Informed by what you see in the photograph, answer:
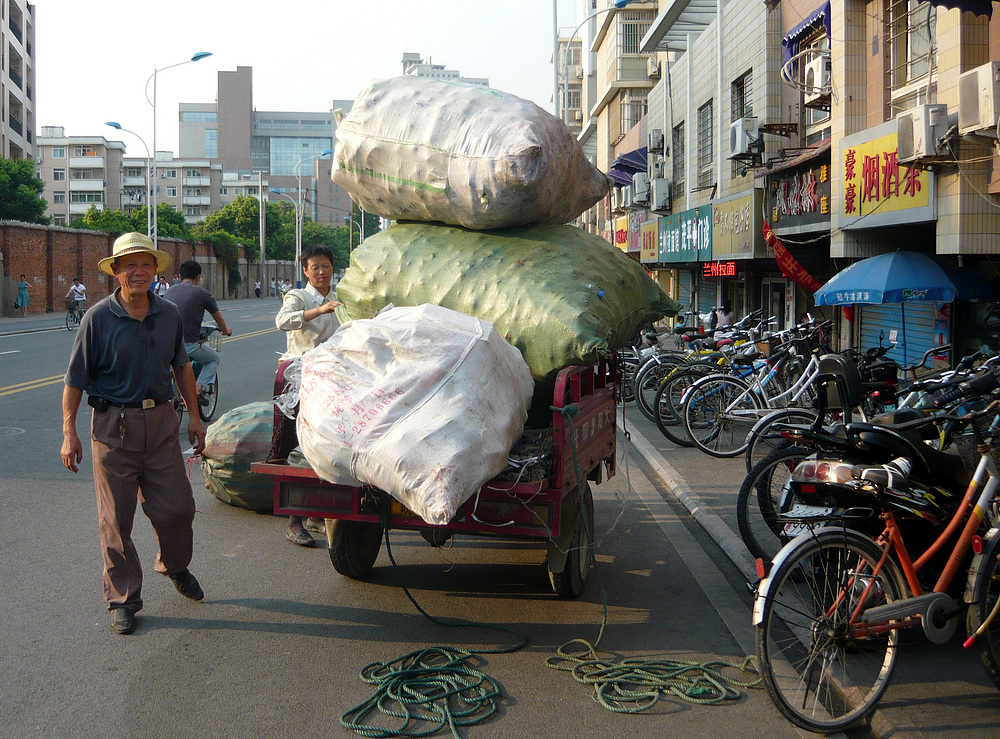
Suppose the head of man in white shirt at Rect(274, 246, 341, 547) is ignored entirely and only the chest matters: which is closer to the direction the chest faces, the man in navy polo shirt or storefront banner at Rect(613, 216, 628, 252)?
the man in navy polo shirt

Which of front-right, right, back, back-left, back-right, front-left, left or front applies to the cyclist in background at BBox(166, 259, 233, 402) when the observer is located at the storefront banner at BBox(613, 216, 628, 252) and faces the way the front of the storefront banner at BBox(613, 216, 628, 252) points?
front-left

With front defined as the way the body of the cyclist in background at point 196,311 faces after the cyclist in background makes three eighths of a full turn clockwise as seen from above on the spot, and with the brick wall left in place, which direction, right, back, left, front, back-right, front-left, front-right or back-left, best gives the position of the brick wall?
back

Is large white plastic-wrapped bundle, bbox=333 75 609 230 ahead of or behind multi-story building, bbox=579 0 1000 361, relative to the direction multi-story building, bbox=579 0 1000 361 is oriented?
ahead

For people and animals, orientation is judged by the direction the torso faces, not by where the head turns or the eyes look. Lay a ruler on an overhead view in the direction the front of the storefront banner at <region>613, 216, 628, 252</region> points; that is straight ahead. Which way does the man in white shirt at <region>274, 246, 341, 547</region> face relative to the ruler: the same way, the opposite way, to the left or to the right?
to the left

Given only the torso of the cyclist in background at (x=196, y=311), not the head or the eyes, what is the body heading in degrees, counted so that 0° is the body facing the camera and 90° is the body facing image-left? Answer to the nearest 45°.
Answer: approximately 225°

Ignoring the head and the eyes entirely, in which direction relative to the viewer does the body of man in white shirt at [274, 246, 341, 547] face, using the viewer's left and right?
facing the viewer and to the right of the viewer

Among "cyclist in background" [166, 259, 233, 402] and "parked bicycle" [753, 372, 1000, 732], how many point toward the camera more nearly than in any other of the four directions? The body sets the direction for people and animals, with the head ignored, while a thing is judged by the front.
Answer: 0

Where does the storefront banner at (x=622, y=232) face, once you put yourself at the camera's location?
facing the viewer and to the left of the viewer
